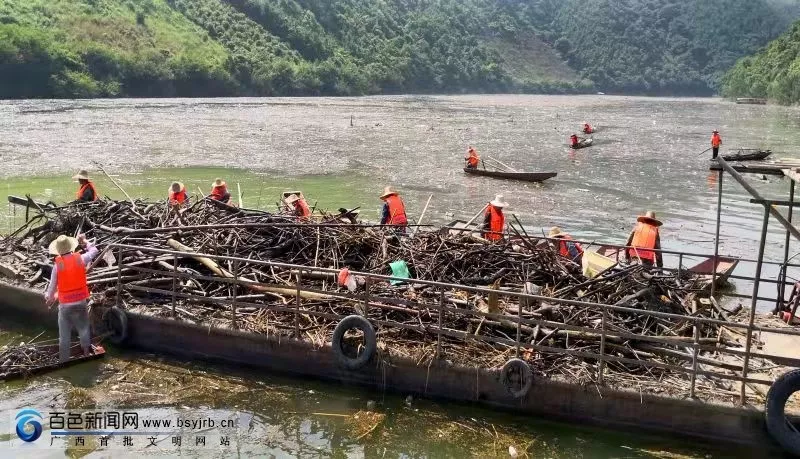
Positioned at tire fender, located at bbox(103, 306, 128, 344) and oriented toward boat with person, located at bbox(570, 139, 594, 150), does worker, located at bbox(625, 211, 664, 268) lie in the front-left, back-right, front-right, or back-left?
front-right

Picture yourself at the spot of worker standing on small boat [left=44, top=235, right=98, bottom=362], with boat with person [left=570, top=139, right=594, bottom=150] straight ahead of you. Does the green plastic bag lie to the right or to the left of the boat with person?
right

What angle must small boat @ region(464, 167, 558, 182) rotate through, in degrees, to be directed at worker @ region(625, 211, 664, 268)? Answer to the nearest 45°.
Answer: approximately 90° to its right

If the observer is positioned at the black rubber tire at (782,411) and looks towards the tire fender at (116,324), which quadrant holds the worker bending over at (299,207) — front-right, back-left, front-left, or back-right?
front-right

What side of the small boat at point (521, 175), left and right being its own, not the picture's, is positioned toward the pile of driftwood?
right

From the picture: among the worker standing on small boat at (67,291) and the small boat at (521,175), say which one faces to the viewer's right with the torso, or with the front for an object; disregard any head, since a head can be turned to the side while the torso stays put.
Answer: the small boat

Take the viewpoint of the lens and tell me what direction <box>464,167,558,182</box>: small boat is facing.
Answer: facing to the right of the viewer

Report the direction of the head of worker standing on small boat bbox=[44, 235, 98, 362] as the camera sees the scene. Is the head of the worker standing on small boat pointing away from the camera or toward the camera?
away from the camera

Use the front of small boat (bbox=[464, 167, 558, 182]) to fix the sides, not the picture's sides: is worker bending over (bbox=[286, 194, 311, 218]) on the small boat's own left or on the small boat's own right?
on the small boat's own right

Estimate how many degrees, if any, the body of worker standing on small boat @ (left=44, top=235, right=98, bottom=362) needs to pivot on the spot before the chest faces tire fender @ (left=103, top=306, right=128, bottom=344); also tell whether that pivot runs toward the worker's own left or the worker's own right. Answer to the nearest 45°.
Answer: approximately 45° to the worker's own right

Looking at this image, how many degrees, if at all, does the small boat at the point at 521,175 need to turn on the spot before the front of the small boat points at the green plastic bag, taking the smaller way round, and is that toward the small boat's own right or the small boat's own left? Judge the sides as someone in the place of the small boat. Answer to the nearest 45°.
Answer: approximately 90° to the small boat's own right

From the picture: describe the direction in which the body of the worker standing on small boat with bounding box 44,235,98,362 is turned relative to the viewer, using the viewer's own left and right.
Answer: facing away from the viewer

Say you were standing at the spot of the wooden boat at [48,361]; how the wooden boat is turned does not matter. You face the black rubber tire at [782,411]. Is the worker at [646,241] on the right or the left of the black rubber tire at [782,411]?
left

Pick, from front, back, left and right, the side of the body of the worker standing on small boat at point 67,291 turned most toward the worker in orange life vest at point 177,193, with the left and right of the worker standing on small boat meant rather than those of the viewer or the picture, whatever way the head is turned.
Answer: front

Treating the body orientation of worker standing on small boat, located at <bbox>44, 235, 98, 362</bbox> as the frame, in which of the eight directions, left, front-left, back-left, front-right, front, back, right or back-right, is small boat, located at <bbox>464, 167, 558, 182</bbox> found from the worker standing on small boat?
front-right

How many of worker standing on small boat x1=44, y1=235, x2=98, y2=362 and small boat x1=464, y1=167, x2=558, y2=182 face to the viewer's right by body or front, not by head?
1
